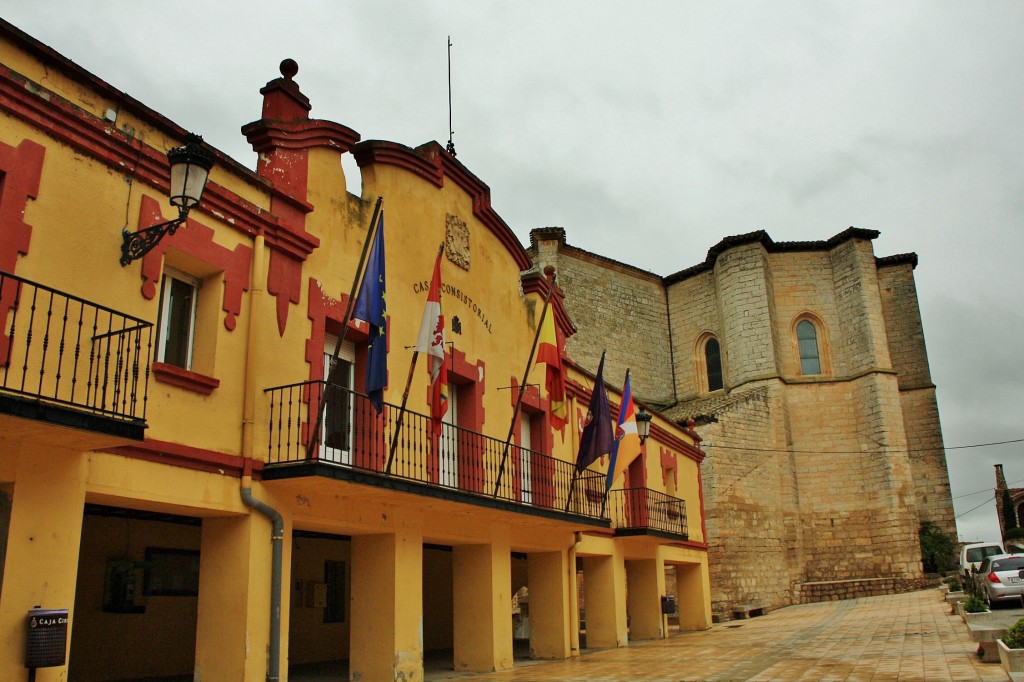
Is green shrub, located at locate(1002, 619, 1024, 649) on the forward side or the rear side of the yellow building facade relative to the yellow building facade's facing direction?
on the forward side

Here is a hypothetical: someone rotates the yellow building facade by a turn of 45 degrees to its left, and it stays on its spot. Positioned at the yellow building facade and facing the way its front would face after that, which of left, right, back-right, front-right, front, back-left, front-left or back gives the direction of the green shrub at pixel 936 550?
front-left

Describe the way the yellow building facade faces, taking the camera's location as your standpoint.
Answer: facing the viewer and to the right of the viewer

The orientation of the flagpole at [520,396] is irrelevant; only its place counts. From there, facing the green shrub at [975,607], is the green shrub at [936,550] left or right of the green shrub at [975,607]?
left

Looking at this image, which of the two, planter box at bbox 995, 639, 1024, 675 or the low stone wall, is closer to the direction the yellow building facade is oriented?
the planter box

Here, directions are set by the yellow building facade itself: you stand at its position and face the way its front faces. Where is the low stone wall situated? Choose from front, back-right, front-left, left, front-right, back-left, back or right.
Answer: left

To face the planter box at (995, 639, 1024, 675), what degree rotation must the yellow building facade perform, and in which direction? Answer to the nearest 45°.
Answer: approximately 45° to its left
